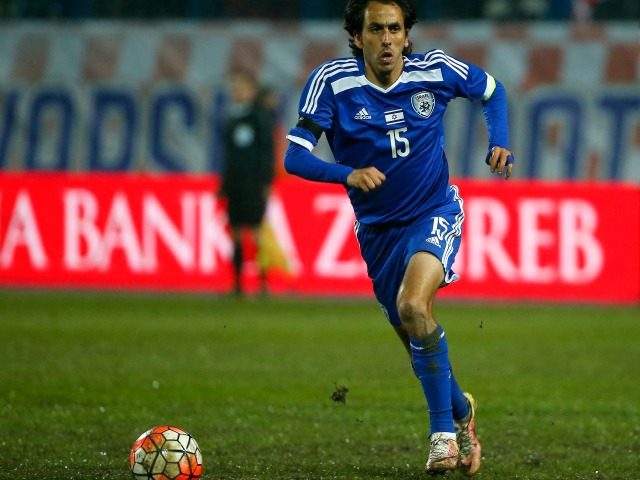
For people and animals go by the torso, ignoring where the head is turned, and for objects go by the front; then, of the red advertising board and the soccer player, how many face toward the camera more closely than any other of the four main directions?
2

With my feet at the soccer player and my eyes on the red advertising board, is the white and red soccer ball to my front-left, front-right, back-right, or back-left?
back-left

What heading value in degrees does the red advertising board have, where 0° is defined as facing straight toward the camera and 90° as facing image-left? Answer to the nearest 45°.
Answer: approximately 0°

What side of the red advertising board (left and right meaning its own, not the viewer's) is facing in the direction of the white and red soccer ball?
front

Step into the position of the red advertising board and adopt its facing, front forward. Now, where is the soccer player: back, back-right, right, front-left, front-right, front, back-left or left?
front

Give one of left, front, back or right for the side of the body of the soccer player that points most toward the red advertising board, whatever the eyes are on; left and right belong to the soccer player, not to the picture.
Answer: back

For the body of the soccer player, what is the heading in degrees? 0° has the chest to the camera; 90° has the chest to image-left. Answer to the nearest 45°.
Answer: approximately 0°
